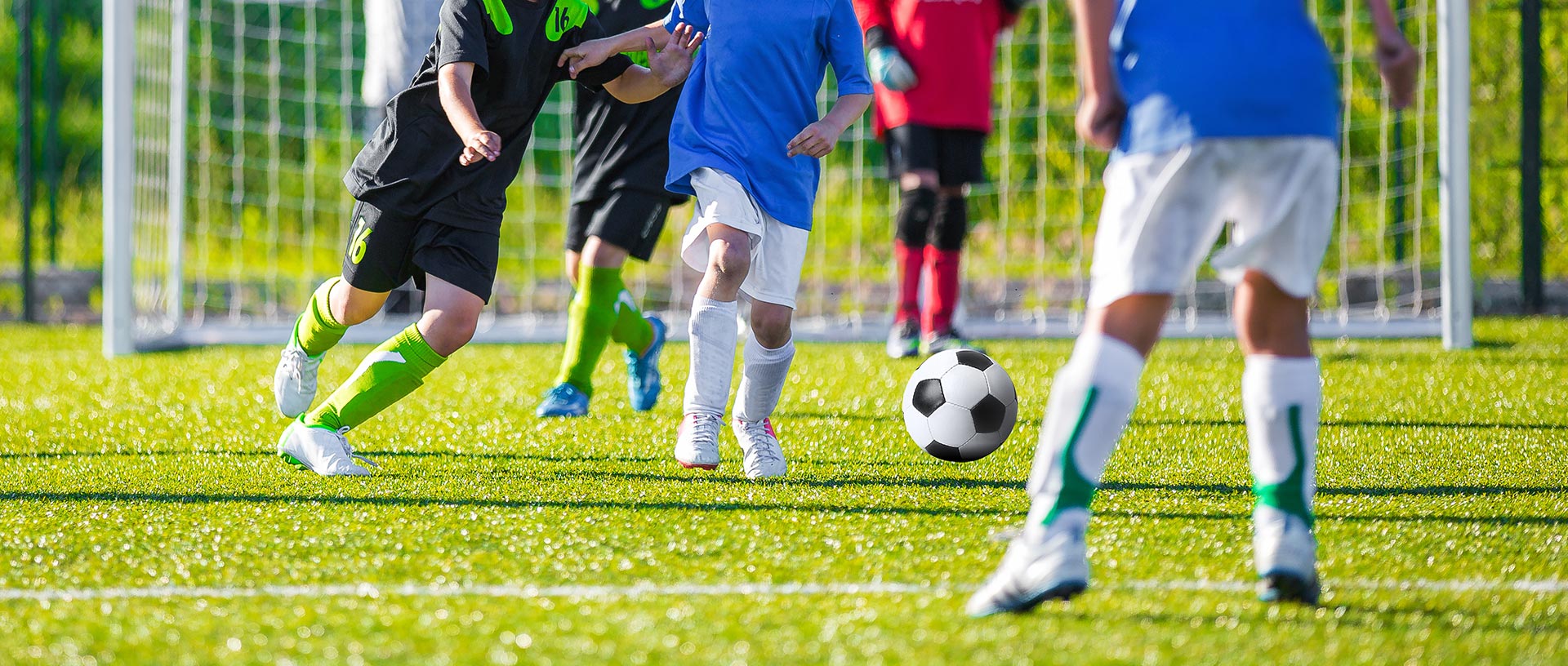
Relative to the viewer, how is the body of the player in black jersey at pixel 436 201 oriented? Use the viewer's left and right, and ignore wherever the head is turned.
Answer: facing the viewer and to the right of the viewer

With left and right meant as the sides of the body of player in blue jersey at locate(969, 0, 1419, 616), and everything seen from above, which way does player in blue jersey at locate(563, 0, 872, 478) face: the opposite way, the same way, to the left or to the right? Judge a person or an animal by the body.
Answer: the opposite way

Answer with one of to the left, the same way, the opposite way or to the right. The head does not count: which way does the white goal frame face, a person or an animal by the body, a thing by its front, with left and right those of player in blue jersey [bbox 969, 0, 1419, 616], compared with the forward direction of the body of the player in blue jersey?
the opposite way

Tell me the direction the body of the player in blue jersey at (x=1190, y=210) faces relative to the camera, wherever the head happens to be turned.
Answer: away from the camera

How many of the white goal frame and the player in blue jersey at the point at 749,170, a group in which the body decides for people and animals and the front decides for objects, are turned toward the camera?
2

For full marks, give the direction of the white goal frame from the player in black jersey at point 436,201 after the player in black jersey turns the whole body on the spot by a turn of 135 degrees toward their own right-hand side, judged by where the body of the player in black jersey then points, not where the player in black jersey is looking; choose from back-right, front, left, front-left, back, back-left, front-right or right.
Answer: right

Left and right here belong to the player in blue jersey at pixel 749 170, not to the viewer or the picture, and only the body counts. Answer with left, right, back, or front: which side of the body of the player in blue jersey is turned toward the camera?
front

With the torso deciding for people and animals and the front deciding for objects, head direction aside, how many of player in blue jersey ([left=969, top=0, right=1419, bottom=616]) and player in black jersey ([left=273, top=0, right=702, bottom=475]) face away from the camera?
1

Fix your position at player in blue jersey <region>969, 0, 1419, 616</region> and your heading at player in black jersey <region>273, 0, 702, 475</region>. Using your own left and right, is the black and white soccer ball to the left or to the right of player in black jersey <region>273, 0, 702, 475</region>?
right

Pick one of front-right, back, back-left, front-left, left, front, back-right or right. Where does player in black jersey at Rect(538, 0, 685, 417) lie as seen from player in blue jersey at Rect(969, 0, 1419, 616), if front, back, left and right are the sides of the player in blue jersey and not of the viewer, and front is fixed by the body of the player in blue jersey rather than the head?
front-left
